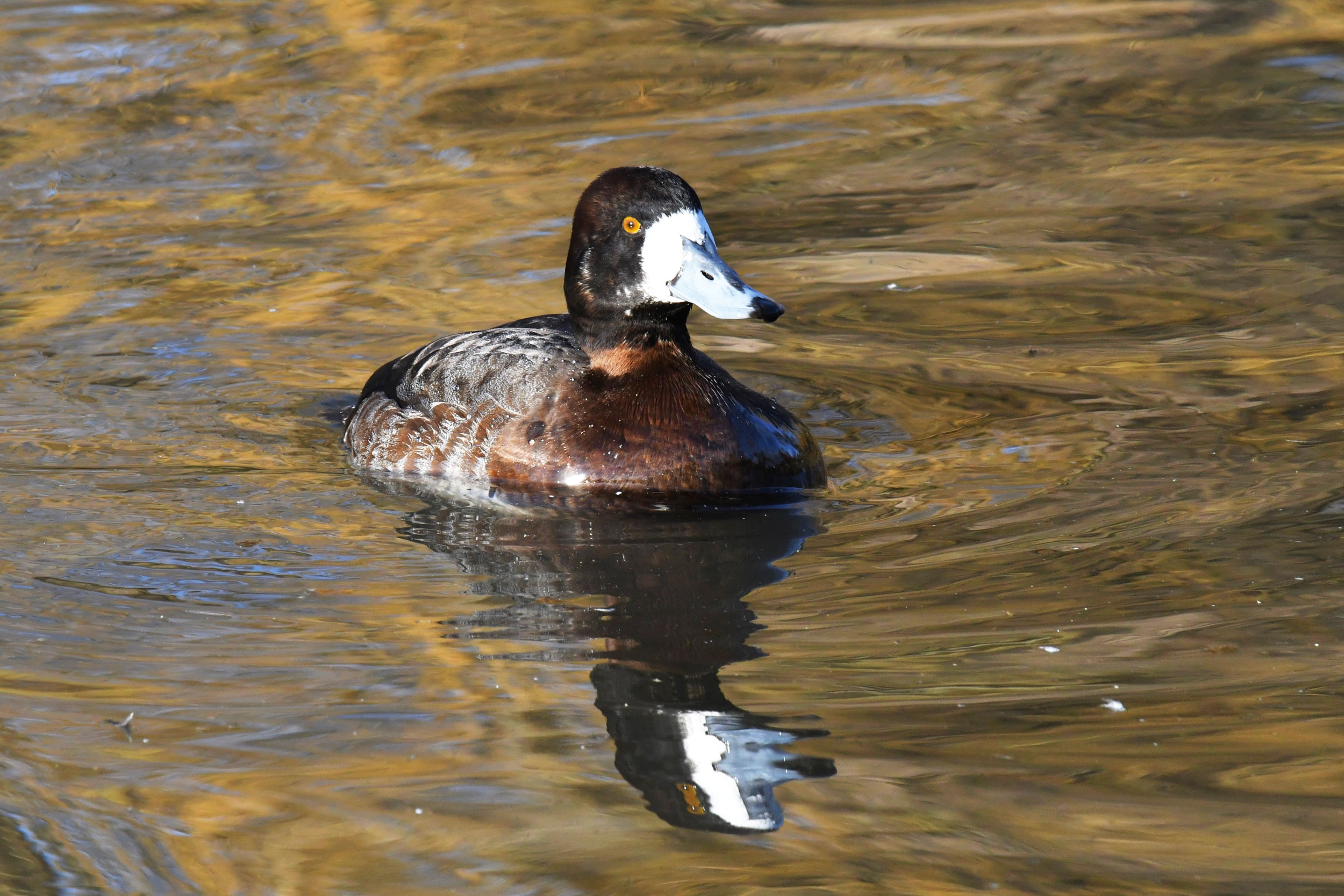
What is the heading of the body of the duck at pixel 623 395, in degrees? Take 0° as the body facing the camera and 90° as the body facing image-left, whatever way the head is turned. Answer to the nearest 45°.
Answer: approximately 315°
